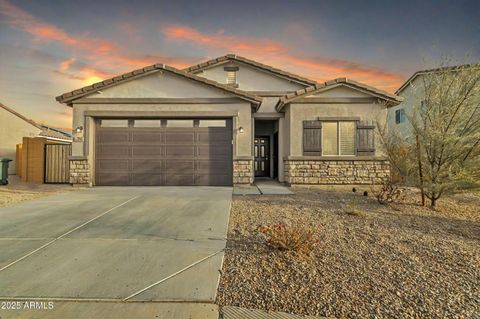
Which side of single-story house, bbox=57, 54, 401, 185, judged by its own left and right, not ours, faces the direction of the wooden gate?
right

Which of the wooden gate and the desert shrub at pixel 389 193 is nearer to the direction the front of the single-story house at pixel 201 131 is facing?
the desert shrub

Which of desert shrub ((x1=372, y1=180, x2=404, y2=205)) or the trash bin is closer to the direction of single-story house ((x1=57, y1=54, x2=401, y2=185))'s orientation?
the desert shrub

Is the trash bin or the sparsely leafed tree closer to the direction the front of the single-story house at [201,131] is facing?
the sparsely leafed tree

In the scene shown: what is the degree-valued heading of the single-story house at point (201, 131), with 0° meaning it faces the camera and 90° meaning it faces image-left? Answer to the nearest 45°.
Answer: approximately 0°

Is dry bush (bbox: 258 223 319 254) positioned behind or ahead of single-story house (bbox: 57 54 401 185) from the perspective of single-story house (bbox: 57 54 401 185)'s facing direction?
ahead

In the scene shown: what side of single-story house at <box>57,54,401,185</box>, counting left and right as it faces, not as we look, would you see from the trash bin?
right

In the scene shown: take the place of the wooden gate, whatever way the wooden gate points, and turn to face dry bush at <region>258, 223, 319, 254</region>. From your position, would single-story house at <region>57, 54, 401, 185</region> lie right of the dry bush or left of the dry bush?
left

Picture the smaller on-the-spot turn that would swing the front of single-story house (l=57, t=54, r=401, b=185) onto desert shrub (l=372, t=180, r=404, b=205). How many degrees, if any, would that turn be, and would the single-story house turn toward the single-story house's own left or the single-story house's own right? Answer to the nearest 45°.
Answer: approximately 45° to the single-story house's own left
